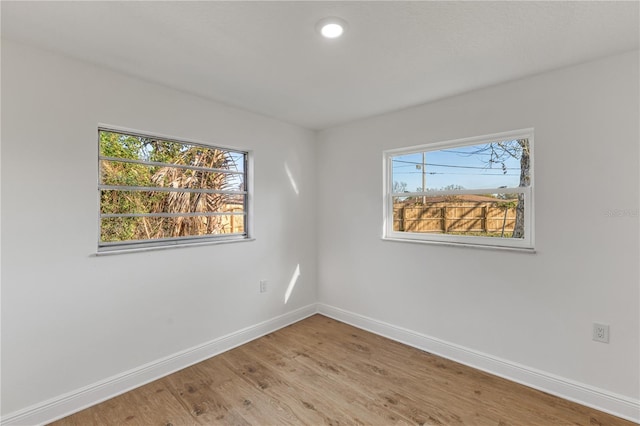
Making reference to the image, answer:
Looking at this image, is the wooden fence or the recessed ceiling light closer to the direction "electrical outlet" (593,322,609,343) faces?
the recessed ceiling light

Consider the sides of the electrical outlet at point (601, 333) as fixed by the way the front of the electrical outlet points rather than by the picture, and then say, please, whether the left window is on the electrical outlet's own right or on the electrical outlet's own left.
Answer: on the electrical outlet's own right

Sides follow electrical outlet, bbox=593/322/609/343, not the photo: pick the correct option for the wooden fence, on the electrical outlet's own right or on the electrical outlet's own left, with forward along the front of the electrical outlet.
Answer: on the electrical outlet's own right

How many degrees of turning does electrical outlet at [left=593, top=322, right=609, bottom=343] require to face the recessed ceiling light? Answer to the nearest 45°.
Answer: approximately 45° to its right

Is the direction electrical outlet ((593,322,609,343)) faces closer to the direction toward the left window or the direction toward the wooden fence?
the left window

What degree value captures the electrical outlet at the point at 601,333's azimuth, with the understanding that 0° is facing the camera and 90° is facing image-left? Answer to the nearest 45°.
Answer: approximately 0°
